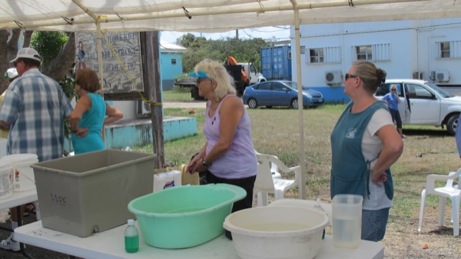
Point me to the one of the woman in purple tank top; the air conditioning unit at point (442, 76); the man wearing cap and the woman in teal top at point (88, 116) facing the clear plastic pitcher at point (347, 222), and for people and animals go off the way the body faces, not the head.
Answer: the air conditioning unit

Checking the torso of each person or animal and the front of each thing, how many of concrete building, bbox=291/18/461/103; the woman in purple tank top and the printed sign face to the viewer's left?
1

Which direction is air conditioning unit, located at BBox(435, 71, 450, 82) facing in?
toward the camera

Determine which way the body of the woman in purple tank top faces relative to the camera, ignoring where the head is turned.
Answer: to the viewer's left

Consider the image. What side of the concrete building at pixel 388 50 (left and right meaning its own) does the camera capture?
front

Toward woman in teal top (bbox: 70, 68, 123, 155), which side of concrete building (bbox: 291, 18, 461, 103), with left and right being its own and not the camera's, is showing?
front

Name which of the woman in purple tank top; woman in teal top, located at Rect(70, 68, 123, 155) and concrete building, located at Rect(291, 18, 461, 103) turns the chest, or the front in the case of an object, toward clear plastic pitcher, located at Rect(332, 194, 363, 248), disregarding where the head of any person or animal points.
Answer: the concrete building

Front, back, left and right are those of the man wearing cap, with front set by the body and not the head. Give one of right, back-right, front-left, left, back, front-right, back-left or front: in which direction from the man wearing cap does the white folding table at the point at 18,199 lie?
back-left

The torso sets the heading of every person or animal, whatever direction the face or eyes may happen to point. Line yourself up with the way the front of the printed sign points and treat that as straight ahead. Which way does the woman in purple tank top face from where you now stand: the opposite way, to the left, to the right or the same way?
to the right

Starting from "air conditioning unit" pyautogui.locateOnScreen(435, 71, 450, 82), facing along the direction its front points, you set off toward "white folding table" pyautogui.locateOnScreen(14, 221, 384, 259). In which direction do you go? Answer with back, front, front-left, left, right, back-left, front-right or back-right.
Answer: front

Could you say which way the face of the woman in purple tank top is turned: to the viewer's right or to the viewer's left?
to the viewer's left

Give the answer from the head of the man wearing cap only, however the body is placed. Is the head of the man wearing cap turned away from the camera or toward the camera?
away from the camera

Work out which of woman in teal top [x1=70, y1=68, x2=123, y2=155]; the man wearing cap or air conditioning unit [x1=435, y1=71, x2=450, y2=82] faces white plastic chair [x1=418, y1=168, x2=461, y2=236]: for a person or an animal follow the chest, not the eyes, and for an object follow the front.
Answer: the air conditioning unit

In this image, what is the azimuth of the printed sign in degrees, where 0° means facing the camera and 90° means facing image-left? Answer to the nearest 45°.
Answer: approximately 0°

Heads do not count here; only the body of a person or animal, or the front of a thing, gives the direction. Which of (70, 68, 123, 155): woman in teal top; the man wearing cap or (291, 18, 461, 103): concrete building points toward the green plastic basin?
the concrete building

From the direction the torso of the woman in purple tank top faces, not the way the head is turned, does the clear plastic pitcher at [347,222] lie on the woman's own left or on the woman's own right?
on the woman's own left

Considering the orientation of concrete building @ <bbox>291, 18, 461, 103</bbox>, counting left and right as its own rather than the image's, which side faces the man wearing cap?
front

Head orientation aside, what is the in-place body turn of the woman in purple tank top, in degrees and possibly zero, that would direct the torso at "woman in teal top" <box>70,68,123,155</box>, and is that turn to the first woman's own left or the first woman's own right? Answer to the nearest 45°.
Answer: approximately 45° to the first woman's own right
